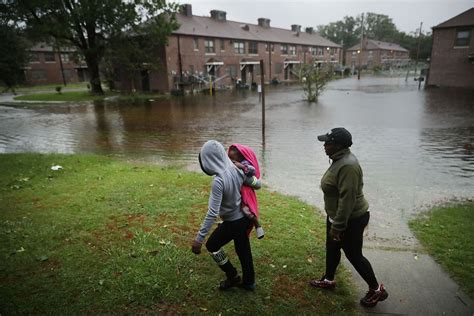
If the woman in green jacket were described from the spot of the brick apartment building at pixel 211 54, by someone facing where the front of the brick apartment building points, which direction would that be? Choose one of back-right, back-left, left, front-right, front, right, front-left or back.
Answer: front-right

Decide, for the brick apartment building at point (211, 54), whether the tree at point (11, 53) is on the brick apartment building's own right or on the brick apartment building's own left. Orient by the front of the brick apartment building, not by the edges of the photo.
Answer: on the brick apartment building's own right

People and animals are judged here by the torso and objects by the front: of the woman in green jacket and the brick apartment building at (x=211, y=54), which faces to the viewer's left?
the woman in green jacket

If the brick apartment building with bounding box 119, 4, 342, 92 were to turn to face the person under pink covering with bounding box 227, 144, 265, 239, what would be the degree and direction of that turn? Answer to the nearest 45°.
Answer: approximately 45° to its right

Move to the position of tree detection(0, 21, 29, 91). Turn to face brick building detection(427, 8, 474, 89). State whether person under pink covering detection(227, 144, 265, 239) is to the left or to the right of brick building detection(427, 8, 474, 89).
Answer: right

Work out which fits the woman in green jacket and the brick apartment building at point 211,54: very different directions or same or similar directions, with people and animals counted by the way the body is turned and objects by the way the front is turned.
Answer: very different directions

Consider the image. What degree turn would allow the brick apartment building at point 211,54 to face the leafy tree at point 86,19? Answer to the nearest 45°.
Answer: approximately 90° to its right

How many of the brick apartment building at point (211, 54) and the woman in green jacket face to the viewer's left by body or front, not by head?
1

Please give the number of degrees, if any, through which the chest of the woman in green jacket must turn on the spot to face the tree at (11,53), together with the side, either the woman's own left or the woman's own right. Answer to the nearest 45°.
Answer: approximately 45° to the woman's own right

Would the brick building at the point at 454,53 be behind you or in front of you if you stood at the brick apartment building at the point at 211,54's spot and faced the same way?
in front

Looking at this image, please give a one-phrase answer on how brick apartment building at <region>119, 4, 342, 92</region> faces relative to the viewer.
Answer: facing the viewer and to the right of the viewer

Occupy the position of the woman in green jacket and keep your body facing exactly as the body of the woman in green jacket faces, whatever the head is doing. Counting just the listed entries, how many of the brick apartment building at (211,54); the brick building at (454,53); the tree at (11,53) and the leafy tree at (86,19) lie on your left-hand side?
0

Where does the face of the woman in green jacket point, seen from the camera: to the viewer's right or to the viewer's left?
to the viewer's left

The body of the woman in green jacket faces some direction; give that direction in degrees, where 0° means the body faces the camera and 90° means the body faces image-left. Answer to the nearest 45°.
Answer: approximately 90°

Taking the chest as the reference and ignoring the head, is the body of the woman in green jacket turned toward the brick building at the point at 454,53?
no
